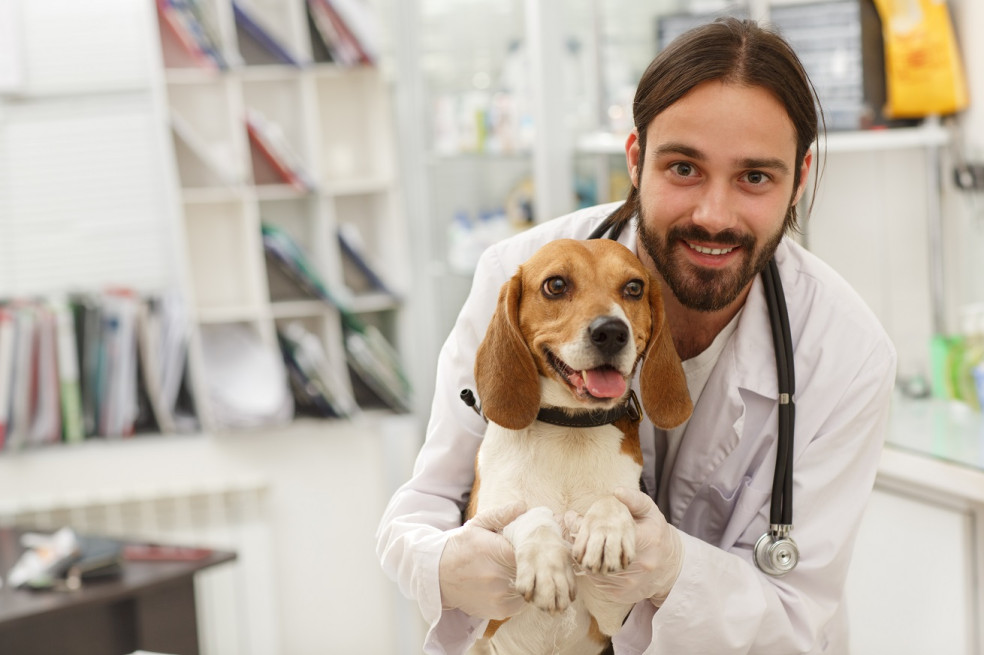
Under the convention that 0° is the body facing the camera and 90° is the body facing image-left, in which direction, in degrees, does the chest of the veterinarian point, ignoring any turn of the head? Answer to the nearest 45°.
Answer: approximately 0°

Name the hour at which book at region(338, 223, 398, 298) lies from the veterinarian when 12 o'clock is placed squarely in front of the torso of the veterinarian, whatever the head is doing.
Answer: The book is roughly at 5 o'clock from the veterinarian.

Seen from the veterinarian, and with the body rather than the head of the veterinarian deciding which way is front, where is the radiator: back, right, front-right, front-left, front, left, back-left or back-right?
back-right

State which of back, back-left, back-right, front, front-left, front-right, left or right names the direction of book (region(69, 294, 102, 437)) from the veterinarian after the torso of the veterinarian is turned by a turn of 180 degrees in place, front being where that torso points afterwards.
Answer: front-left

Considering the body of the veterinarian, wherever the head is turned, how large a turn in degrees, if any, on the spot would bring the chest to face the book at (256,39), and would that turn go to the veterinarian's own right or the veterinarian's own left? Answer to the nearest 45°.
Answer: approximately 135° to the veterinarian's own right

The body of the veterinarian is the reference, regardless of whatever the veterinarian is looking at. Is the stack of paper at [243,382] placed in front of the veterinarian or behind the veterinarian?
behind

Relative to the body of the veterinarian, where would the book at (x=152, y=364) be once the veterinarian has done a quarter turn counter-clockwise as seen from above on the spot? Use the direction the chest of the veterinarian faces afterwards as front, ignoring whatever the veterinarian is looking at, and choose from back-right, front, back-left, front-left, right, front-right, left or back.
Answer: back-left

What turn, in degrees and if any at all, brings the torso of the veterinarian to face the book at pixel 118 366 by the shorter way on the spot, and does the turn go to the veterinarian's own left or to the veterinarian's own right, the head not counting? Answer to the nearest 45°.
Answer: approximately 135° to the veterinarian's own right
